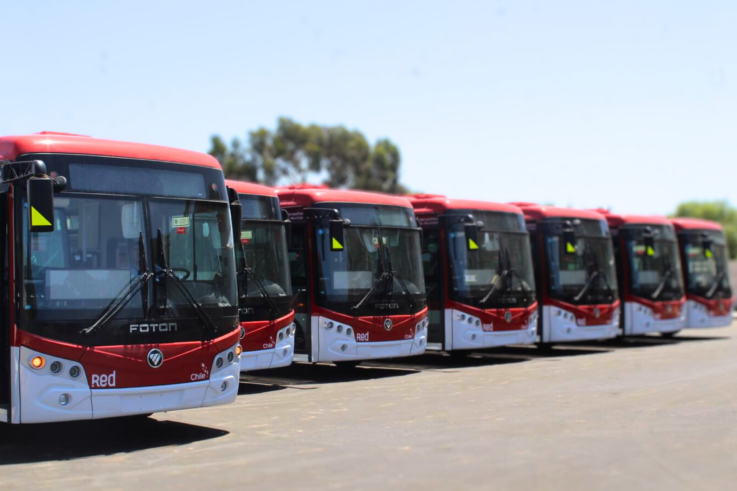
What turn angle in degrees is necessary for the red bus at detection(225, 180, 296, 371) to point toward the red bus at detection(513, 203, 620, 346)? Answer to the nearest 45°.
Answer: approximately 90° to its left

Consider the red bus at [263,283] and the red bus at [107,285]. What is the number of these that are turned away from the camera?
0

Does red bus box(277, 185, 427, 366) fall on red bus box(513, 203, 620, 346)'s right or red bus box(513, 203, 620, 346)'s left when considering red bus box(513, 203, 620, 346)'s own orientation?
on its right

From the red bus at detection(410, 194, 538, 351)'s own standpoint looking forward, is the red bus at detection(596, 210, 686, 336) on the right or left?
on its left

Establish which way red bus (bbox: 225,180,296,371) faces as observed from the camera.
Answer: facing the viewer and to the right of the viewer

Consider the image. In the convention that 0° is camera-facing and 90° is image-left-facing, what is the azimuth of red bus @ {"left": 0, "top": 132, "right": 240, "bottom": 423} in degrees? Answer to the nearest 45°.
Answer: approximately 315°

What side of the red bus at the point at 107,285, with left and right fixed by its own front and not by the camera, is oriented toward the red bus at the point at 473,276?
left

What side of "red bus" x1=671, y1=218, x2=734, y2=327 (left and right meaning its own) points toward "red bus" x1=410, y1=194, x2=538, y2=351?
right

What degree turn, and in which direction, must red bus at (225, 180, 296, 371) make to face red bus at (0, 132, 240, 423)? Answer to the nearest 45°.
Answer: approximately 45° to its right

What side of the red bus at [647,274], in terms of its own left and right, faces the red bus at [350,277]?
right

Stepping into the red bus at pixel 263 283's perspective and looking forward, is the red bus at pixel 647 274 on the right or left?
on its left

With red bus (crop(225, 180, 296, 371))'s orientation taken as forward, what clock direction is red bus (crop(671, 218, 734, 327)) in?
red bus (crop(671, 218, 734, 327)) is roughly at 9 o'clock from red bus (crop(225, 180, 296, 371)).

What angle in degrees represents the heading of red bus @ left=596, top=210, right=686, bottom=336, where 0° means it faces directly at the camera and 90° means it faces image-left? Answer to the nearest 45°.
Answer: approximately 315°
